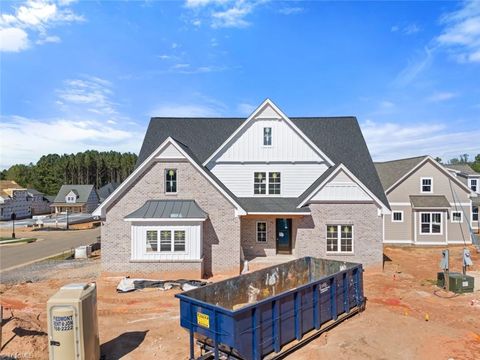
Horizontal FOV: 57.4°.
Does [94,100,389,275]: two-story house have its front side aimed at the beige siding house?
no

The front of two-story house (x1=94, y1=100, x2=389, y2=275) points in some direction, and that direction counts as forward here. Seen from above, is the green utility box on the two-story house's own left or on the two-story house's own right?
on the two-story house's own left

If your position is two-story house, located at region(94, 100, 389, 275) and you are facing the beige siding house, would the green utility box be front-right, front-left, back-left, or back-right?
front-right

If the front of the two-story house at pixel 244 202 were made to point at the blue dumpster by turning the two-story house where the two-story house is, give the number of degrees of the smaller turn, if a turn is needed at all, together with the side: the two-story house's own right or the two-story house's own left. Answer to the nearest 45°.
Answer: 0° — it already faces it

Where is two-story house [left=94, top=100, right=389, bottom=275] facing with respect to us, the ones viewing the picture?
facing the viewer

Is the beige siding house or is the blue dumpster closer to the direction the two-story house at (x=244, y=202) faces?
the blue dumpster

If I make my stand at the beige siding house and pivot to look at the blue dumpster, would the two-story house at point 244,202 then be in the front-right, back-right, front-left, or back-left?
front-right

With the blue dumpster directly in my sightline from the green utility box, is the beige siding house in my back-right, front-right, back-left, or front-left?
back-right

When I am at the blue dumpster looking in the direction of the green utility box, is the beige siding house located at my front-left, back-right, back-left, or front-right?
front-left
